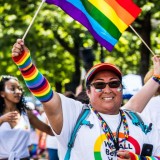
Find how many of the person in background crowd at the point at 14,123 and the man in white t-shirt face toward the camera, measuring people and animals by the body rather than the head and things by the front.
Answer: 2

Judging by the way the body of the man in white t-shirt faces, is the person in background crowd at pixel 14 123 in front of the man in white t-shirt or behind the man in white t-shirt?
behind

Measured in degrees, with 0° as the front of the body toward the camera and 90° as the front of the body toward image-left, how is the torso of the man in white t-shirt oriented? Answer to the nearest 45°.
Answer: approximately 0°

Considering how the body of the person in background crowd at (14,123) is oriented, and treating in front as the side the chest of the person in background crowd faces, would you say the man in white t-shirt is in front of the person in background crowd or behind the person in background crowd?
in front

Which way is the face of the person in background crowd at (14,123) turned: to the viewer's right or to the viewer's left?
to the viewer's right

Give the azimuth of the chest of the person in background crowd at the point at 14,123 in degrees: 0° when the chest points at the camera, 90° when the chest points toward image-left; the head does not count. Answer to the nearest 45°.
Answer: approximately 0°
